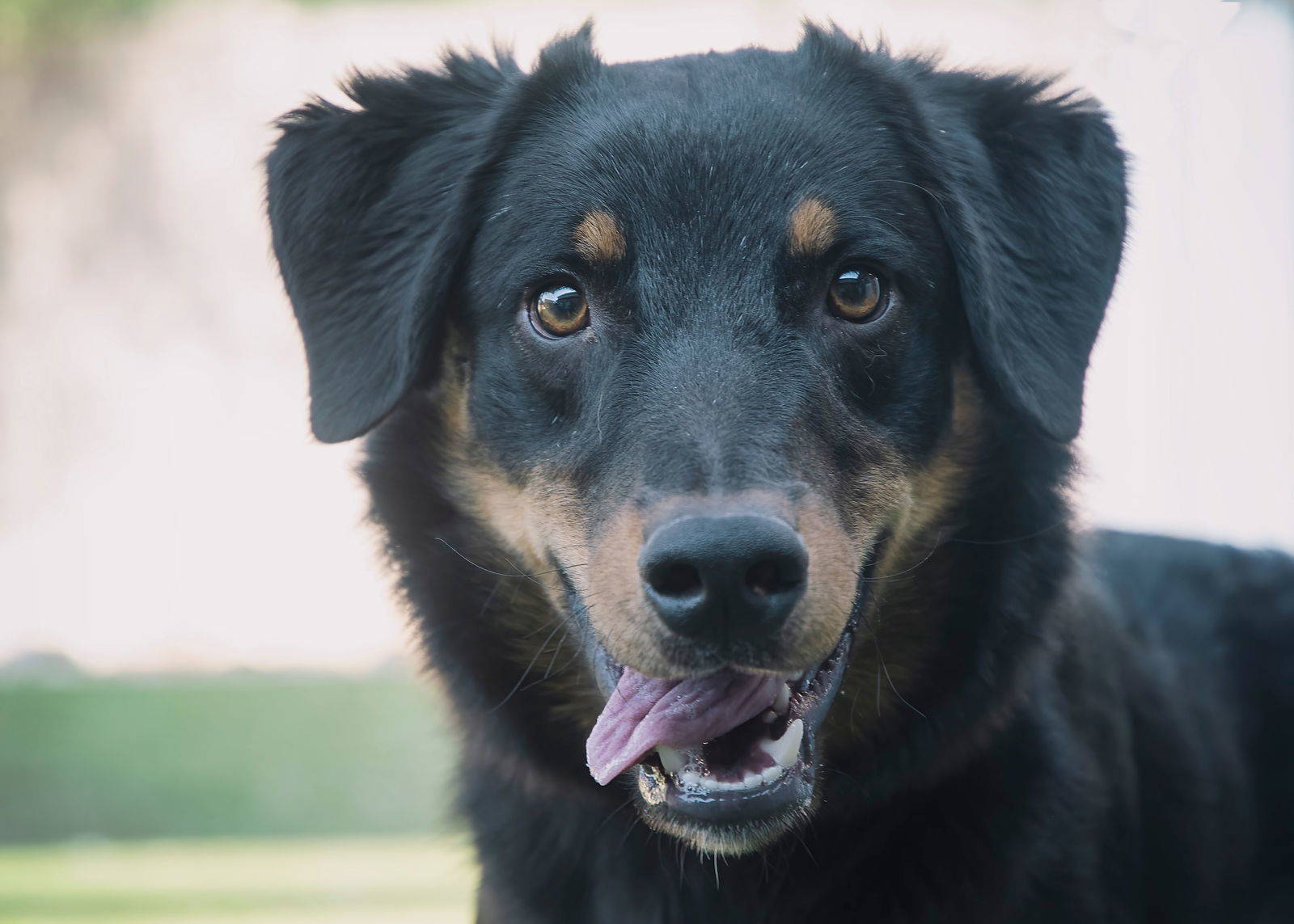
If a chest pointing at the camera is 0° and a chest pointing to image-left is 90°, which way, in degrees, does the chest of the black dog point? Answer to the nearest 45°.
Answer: approximately 45°
